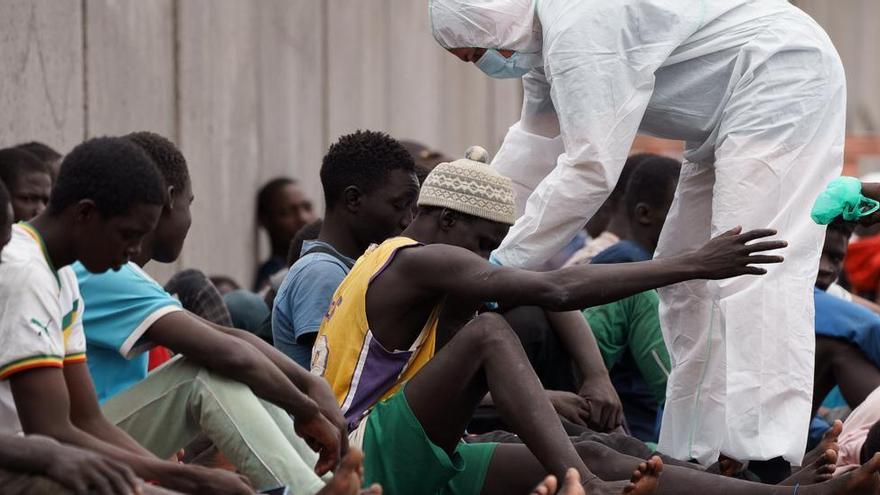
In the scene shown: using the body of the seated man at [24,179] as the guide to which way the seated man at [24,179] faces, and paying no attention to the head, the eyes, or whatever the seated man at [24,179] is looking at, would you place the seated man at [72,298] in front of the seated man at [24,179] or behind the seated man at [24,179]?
in front

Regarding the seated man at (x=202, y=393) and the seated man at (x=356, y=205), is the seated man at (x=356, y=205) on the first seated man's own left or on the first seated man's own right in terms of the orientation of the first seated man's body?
on the first seated man's own left

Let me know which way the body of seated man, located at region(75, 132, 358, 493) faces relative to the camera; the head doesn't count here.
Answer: to the viewer's right

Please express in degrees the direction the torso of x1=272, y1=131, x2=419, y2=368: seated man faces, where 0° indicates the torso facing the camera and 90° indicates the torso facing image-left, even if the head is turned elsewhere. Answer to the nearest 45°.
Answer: approximately 270°

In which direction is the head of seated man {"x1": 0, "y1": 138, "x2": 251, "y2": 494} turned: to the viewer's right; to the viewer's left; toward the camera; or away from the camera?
to the viewer's right

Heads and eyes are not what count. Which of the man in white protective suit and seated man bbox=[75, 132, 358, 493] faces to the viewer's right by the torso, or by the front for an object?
the seated man

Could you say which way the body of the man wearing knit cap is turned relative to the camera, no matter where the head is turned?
to the viewer's right

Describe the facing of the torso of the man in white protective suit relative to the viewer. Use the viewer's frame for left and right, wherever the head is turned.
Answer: facing to the left of the viewer

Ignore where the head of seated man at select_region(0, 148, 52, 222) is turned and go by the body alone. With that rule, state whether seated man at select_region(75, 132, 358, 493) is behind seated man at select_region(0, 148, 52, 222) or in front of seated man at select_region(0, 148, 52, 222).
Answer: in front

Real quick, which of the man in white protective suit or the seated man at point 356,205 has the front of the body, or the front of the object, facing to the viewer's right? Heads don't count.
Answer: the seated man
